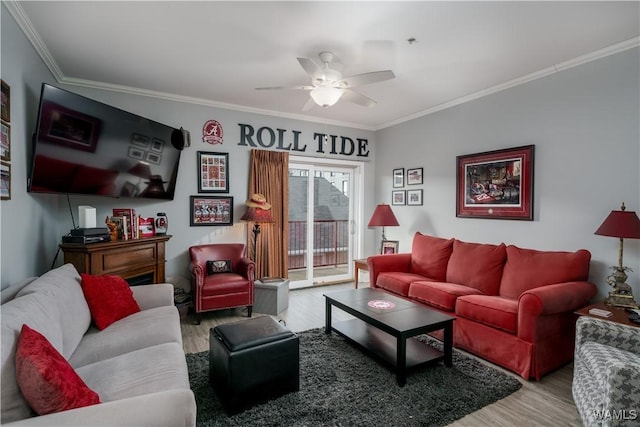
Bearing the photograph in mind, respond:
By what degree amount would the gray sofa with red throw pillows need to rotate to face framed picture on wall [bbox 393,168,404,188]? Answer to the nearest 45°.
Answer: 0° — it already faces it

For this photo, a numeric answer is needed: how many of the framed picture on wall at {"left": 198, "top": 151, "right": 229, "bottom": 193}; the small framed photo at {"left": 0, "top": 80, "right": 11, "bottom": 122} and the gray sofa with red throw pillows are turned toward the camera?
1

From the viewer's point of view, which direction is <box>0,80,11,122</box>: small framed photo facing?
to the viewer's right

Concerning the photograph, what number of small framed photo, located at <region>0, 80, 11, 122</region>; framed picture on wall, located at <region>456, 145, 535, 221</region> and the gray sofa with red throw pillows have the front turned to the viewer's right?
2

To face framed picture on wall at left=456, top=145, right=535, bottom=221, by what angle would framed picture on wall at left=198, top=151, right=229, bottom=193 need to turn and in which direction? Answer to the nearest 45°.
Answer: approximately 45° to its left

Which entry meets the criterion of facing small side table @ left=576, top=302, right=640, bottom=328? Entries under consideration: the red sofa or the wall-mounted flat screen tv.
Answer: the wall-mounted flat screen tv

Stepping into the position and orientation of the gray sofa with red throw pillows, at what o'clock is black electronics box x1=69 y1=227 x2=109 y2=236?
The black electronics box is roughly at 9 o'clock from the gray sofa with red throw pillows.

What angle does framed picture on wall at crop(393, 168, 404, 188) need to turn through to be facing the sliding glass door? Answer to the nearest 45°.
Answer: approximately 45° to its right

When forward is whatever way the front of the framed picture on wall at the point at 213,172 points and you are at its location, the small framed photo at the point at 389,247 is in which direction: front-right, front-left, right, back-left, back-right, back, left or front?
left

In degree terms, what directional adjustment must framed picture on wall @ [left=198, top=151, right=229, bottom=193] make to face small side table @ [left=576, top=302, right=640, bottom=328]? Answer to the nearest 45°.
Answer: approximately 45° to its left

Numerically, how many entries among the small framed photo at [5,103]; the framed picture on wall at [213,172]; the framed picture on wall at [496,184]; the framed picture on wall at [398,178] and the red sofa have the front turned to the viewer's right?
1

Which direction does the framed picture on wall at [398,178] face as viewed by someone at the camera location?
facing the viewer and to the left of the viewer

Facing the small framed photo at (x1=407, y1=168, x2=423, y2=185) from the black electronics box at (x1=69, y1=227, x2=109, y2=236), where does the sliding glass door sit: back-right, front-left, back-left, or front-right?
front-left

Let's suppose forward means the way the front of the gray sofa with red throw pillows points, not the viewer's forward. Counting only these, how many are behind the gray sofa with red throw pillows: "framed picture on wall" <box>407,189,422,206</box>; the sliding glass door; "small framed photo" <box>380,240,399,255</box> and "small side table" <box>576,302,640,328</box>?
0

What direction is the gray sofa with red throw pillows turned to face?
to the viewer's right

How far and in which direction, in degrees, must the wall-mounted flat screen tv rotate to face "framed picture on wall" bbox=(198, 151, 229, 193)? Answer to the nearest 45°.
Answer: approximately 90° to its left

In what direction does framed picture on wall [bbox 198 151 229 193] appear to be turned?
toward the camera

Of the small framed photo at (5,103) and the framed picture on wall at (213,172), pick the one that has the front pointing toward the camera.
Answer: the framed picture on wall

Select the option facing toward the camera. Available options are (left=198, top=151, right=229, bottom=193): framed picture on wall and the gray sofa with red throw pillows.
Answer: the framed picture on wall

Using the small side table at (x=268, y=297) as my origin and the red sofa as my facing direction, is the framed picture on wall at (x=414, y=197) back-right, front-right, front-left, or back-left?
front-left

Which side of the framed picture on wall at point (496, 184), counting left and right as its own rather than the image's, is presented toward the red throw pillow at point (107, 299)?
front

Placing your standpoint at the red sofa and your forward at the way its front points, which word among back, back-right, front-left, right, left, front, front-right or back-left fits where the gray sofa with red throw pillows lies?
front

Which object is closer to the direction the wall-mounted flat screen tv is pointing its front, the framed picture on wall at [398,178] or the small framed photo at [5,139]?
the framed picture on wall
